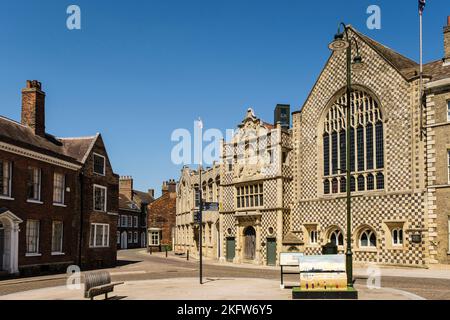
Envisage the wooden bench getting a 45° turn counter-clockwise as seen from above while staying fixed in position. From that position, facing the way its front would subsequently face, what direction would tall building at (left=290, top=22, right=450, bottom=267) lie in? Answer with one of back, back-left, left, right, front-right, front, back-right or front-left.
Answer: front-left

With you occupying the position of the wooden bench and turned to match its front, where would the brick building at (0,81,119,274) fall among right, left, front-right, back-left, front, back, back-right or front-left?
back-left

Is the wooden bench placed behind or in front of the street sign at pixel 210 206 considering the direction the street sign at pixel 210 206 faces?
in front

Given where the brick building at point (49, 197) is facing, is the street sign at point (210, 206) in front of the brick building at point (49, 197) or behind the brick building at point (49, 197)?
in front

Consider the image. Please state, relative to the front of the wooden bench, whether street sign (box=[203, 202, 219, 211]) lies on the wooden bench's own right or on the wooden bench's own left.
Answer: on the wooden bench's own left

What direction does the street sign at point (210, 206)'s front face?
toward the camera

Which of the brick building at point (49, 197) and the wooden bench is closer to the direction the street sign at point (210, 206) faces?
the wooden bench

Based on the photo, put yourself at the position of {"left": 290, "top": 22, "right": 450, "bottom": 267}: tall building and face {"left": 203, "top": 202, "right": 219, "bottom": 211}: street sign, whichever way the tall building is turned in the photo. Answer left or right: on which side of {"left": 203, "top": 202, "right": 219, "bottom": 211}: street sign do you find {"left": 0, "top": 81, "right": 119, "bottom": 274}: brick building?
right

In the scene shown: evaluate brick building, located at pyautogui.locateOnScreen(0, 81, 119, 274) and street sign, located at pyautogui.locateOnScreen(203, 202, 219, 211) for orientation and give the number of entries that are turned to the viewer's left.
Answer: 0

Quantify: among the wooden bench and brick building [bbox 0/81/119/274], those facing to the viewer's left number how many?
0

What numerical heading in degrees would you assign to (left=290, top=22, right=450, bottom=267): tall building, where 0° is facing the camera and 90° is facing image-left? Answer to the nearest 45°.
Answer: approximately 45°

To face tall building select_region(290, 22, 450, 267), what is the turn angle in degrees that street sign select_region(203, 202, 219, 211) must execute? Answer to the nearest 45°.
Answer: approximately 135° to its left
